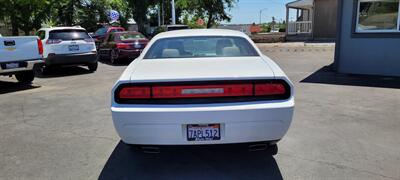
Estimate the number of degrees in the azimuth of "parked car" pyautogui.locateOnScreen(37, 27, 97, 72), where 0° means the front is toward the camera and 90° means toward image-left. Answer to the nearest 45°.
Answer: approximately 180°

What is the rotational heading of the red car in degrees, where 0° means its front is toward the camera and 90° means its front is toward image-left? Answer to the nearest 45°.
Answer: approximately 135°

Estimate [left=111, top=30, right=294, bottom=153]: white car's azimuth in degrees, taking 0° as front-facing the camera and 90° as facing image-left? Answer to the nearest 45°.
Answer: approximately 180°

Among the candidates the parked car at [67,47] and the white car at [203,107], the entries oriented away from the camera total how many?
2

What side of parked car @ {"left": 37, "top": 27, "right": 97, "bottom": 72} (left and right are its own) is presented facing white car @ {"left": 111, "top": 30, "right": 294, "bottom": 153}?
back

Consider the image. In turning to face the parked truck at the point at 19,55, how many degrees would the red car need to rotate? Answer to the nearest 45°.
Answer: approximately 90° to its left

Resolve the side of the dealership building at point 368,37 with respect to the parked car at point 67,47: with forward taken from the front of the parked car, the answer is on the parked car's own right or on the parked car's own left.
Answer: on the parked car's own right

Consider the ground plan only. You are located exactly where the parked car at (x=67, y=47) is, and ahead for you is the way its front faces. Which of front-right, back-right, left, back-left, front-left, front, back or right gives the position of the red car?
front-right

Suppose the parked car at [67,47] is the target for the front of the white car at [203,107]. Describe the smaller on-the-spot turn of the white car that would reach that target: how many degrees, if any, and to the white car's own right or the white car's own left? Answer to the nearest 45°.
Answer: approximately 45° to the white car's own left
